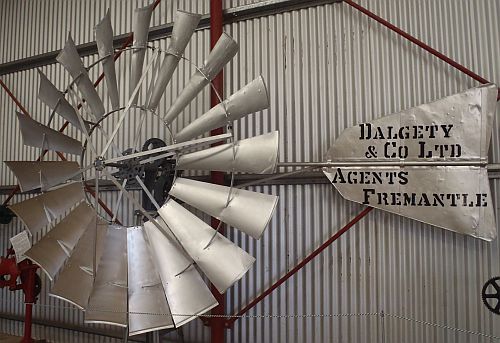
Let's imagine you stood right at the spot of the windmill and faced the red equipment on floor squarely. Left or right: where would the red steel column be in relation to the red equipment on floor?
right

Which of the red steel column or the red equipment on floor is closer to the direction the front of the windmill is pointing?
the red equipment on floor

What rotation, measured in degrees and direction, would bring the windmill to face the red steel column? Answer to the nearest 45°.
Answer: approximately 135° to its right

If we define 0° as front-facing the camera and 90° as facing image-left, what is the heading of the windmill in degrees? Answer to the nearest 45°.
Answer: approximately 45°
